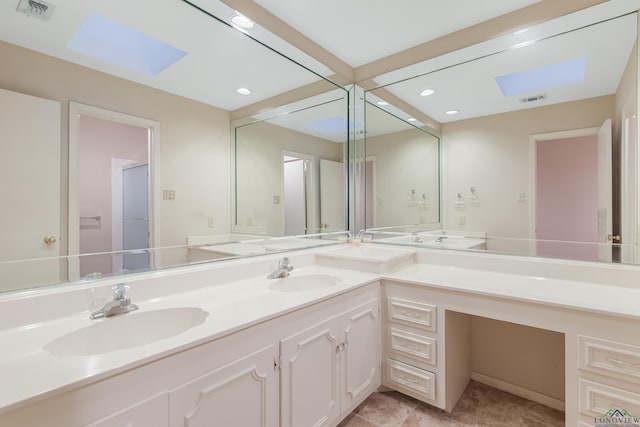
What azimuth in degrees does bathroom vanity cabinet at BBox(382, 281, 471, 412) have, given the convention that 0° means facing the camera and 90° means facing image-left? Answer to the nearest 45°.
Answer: approximately 45°

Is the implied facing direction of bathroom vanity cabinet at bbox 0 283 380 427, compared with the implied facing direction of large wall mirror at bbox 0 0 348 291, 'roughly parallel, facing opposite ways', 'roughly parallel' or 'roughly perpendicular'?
roughly parallel

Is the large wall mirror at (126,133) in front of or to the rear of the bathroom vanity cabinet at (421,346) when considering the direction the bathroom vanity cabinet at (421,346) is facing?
in front

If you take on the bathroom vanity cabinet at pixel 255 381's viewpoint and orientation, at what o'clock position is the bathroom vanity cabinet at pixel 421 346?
the bathroom vanity cabinet at pixel 421 346 is roughly at 10 o'clock from the bathroom vanity cabinet at pixel 255 381.

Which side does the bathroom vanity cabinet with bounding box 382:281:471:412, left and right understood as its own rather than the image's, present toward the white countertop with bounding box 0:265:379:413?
front

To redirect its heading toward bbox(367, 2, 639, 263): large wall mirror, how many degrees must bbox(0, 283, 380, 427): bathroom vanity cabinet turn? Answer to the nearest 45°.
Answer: approximately 45° to its left

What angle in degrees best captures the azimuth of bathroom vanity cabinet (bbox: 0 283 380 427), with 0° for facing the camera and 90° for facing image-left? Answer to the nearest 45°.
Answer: approximately 315°

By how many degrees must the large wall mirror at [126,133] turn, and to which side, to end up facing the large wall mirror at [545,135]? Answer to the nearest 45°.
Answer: approximately 45° to its left
